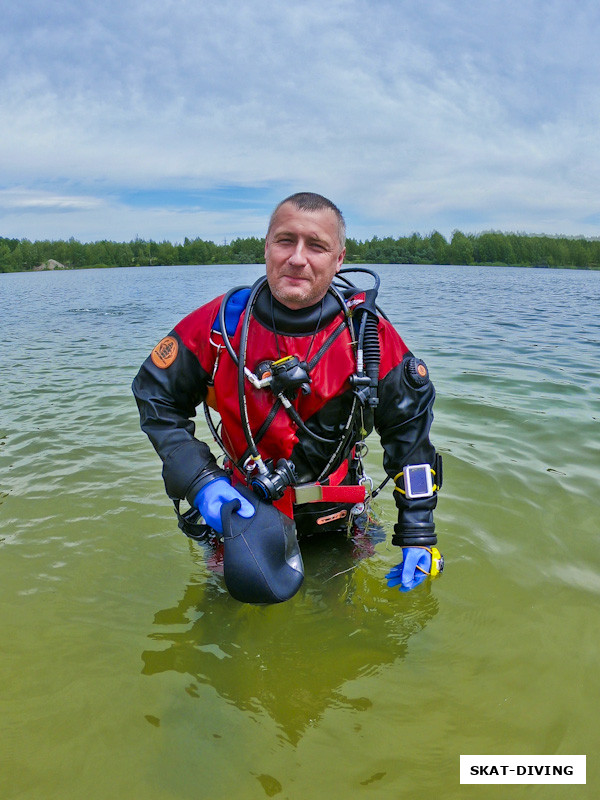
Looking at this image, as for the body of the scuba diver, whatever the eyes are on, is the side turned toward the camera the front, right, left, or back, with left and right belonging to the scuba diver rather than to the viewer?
front
